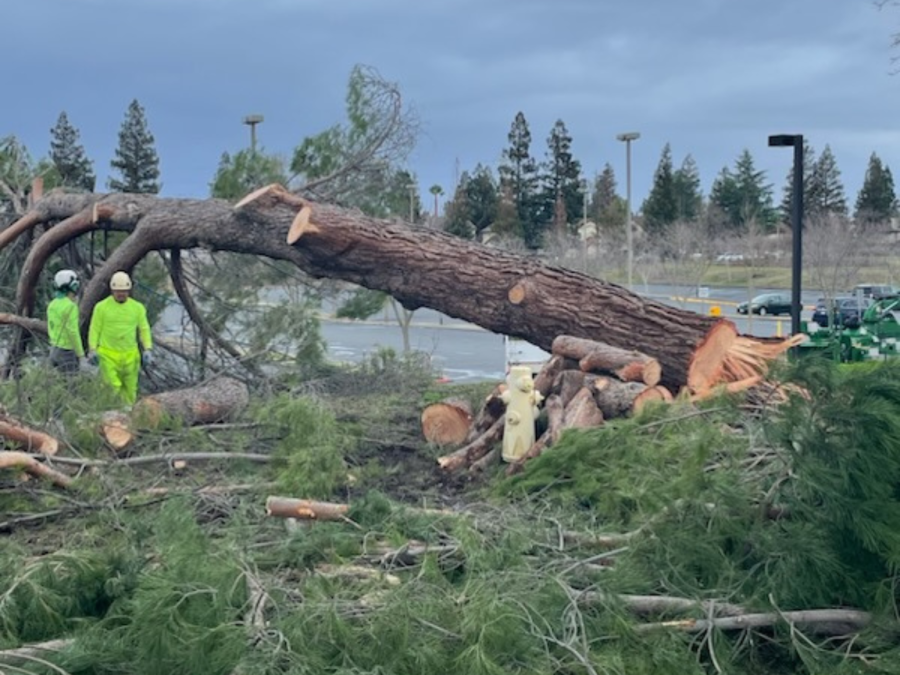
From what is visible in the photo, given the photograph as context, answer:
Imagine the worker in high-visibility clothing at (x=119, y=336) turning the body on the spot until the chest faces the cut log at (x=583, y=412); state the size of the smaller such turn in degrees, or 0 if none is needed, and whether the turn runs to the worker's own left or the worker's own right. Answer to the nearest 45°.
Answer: approximately 45° to the worker's own left

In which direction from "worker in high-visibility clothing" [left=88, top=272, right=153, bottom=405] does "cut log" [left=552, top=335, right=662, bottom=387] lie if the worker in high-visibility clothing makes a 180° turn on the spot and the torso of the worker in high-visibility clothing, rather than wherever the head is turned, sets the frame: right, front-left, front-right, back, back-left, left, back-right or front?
back-right

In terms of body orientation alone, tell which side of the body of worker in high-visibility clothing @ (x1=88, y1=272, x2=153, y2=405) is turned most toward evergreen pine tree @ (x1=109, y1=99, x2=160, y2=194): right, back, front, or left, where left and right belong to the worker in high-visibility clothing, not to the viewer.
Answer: back

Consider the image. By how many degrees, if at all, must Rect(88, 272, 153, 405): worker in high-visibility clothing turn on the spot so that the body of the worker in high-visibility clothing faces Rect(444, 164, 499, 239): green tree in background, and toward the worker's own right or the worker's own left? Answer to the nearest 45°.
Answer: approximately 135° to the worker's own left

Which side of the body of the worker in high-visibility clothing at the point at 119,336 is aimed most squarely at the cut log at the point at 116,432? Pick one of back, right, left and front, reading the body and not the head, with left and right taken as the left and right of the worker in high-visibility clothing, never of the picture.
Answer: front

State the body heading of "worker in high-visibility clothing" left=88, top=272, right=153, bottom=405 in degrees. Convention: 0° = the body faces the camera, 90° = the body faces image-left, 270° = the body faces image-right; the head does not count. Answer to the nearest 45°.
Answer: approximately 0°

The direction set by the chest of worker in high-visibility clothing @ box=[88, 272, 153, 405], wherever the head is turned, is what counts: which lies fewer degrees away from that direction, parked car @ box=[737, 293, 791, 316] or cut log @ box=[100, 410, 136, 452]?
the cut log

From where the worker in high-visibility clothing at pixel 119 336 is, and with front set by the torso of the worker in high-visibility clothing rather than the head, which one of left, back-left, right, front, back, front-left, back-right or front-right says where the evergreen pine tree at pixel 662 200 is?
back-left

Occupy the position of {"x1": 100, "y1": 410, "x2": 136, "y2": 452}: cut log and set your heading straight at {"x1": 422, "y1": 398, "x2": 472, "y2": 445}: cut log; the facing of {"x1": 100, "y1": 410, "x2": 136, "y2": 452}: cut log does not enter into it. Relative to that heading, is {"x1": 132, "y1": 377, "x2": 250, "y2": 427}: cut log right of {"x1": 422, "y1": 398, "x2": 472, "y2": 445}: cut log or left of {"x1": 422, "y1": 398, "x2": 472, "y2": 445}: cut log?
left

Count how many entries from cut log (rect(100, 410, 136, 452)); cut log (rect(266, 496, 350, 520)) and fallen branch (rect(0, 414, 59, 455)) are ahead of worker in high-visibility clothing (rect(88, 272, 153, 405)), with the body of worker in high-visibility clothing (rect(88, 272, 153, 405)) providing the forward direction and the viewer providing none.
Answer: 3

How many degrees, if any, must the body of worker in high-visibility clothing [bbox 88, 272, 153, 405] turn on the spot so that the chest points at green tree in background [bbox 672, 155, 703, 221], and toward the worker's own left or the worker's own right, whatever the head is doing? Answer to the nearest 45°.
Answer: approximately 135° to the worker's own left

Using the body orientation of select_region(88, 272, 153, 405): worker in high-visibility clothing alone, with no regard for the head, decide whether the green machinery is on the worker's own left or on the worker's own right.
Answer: on the worker's own left

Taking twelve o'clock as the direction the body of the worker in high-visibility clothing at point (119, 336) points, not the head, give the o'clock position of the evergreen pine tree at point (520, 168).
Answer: The evergreen pine tree is roughly at 7 o'clock from the worker in high-visibility clothing.

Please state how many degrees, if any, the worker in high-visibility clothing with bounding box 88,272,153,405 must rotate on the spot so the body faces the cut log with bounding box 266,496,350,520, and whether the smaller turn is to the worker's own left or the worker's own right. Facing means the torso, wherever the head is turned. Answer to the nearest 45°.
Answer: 0° — they already face it
